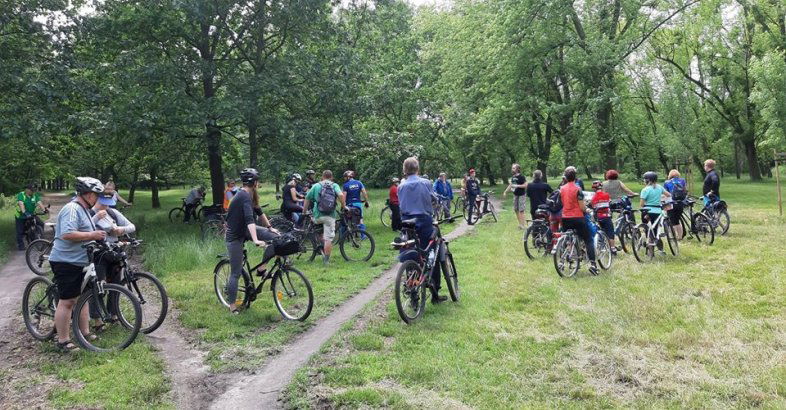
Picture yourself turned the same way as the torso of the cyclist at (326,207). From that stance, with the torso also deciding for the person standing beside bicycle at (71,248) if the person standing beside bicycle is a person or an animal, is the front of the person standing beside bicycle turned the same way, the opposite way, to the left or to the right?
to the right

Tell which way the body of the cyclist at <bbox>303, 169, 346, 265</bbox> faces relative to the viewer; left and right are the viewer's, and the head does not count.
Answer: facing away from the viewer

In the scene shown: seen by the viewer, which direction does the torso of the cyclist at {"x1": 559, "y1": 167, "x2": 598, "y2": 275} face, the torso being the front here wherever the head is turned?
away from the camera

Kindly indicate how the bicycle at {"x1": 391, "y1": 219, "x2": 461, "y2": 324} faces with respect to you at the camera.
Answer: facing away from the viewer and to the right of the viewer

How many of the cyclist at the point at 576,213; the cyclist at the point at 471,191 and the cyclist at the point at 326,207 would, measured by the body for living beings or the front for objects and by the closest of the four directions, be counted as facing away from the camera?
2

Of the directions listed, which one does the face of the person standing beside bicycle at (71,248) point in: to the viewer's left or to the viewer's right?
to the viewer's right

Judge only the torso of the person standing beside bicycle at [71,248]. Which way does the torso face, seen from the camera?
to the viewer's right

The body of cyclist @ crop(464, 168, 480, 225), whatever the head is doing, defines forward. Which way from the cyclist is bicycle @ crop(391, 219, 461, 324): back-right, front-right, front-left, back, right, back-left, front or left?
front

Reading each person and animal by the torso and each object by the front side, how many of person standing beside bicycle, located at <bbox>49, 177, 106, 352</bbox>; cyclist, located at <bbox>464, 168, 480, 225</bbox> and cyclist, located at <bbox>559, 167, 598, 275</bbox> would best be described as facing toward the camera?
1

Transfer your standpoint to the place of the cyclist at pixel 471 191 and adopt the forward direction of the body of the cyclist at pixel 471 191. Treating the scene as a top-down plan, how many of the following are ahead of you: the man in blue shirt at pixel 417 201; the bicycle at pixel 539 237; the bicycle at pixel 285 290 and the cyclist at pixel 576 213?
4

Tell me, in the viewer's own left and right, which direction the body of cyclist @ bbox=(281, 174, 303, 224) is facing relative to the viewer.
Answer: facing to the right of the viewer

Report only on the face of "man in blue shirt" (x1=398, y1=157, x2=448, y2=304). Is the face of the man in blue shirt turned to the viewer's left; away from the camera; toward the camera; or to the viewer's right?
away from the camera

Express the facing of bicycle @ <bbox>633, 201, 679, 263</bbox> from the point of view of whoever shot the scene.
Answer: facing away from the viewer and to the right of the viewer

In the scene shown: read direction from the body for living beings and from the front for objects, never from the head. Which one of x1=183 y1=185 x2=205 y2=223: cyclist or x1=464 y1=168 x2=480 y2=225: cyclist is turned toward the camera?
x1=464 y1=168 x2=480 y2=225: cyclist

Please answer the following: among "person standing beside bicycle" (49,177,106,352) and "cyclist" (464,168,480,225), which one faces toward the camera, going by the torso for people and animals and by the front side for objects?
the cyclist

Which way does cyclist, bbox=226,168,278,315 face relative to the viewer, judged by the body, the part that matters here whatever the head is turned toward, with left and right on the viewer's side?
facing to the right of the viewer

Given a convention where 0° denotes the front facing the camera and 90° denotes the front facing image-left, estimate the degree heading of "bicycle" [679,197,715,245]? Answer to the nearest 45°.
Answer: approximately 135°
